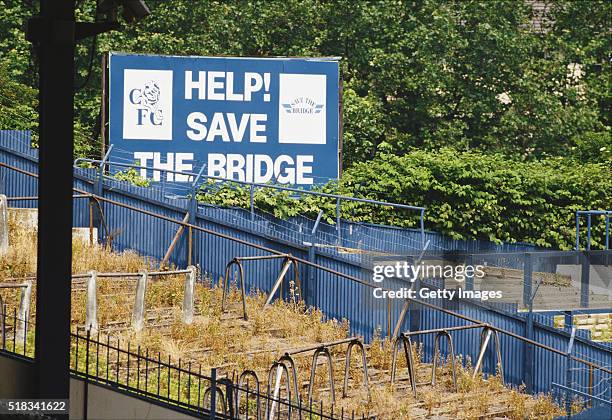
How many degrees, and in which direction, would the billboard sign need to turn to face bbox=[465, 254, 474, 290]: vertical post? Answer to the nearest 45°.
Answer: approximately 45° to its left

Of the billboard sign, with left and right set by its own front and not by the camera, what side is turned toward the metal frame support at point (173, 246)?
front

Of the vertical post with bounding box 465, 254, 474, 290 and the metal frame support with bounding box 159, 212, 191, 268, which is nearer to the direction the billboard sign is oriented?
the metal frame support

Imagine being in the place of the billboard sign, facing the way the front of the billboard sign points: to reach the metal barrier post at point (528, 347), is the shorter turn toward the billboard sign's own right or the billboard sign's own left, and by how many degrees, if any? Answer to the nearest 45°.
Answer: approximately 45° to the billboard sign's own left

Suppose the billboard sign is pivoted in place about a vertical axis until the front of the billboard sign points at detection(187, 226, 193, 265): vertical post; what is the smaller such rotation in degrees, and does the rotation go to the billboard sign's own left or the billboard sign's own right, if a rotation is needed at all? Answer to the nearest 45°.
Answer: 0° — it already faces it

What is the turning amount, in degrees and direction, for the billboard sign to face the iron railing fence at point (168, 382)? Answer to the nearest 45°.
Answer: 0° — it already faces it

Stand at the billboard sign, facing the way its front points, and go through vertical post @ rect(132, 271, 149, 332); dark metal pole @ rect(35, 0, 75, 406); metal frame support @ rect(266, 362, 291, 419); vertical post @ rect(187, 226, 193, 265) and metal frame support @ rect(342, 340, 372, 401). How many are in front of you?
5

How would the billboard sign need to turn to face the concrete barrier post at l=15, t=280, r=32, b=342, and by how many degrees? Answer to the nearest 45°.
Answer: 0° — it already faces it

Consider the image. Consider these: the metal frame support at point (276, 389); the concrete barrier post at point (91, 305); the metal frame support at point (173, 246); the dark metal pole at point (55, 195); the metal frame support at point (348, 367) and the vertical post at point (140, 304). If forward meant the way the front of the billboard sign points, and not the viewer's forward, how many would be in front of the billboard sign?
6

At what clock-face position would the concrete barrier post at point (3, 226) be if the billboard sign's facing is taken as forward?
The concrete barrier post is roughly at 1 o'clock from the billboard sign.

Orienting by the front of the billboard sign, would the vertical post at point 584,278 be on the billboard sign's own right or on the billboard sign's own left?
on the billboard sign's own left

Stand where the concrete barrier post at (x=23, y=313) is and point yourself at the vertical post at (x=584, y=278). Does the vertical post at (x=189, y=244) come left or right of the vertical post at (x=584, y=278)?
left

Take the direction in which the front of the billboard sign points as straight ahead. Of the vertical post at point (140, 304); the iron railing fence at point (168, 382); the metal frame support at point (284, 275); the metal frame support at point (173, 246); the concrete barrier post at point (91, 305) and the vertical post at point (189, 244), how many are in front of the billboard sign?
6

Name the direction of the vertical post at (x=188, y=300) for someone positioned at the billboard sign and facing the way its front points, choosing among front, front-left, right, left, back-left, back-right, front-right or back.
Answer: front

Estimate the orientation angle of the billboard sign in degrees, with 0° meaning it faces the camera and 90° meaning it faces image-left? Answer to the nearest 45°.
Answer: approximately 0°

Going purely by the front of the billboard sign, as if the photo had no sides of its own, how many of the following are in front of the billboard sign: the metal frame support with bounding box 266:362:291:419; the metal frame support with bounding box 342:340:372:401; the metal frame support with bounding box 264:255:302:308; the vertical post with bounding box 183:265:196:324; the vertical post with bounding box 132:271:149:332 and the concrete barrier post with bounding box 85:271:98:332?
6
